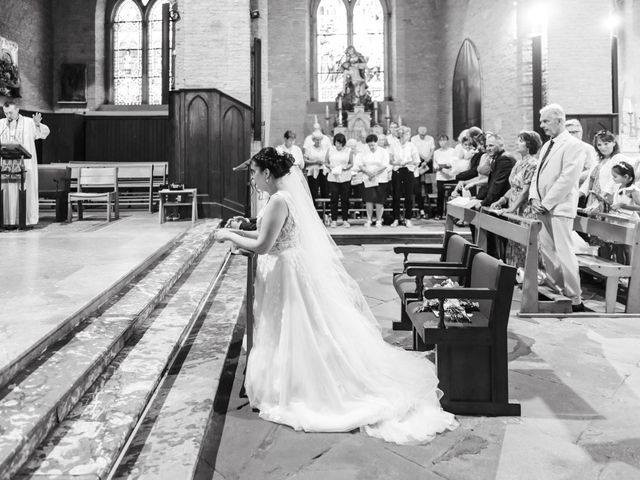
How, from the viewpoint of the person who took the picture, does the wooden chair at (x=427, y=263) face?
facing to the left of the viewer

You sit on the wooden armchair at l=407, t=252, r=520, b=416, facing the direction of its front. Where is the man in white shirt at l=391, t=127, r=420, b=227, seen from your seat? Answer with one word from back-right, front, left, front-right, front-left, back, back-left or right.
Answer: right

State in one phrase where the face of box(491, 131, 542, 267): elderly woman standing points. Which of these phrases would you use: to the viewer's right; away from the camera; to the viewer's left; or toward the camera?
to the viewer's left

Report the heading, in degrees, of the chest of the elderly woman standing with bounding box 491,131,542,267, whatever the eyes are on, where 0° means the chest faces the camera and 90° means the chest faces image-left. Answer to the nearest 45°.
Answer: approximately 90°

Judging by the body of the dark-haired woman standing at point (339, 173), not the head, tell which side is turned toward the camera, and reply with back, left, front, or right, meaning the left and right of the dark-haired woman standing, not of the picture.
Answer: front

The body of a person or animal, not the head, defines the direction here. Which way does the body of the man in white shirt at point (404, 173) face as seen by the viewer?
toward the camera

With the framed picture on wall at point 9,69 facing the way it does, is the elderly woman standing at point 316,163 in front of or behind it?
in front

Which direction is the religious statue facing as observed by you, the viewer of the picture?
facing the viewer

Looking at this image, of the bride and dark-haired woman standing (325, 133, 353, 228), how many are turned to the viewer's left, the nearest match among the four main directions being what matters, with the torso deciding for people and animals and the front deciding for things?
1

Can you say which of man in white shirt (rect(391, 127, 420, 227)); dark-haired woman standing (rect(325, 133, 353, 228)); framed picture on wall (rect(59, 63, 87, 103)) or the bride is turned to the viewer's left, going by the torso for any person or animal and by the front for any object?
the bride

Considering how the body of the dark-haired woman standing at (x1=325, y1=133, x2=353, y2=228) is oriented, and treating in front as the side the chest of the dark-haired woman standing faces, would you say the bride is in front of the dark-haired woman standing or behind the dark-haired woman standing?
in front

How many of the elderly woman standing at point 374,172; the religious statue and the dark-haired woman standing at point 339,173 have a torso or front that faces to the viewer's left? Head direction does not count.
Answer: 0

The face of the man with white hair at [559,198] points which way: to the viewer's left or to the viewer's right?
to the viewer's left

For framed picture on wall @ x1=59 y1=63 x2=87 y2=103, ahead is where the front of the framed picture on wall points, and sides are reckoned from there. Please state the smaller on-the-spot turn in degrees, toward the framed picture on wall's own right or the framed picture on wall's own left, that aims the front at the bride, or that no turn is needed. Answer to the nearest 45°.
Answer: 0° — it already faces them

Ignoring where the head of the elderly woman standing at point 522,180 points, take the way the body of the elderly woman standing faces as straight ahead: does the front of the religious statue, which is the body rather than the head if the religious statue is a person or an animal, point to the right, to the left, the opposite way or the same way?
to the left

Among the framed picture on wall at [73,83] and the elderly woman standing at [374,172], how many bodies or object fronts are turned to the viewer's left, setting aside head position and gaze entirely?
0

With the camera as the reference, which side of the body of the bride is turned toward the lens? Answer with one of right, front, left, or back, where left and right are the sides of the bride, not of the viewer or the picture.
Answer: left
